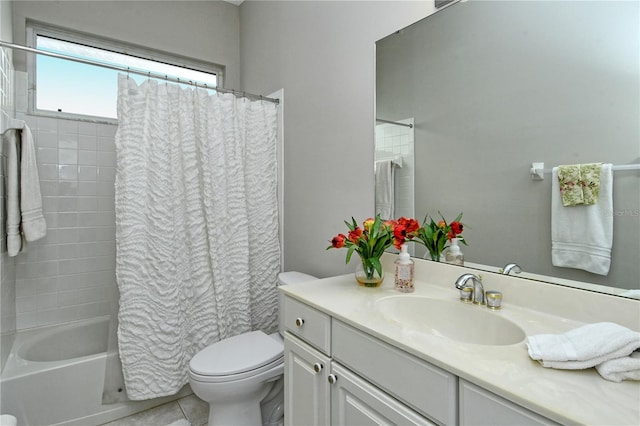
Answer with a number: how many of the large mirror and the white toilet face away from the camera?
0

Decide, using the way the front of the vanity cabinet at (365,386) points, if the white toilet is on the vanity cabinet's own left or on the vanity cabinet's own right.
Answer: on the vanity cabinet's own right

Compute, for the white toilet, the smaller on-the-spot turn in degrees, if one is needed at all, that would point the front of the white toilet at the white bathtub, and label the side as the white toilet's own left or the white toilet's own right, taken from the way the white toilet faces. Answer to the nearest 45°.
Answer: approximately 45° to the white toilet's own right

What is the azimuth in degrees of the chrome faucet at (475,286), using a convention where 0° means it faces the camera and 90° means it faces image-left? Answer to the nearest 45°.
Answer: approximately 45°

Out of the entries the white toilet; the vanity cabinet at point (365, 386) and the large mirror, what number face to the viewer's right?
0

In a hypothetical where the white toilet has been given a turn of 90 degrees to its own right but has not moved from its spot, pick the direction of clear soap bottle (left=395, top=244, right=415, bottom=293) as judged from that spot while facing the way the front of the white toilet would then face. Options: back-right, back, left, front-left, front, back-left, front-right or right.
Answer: back
